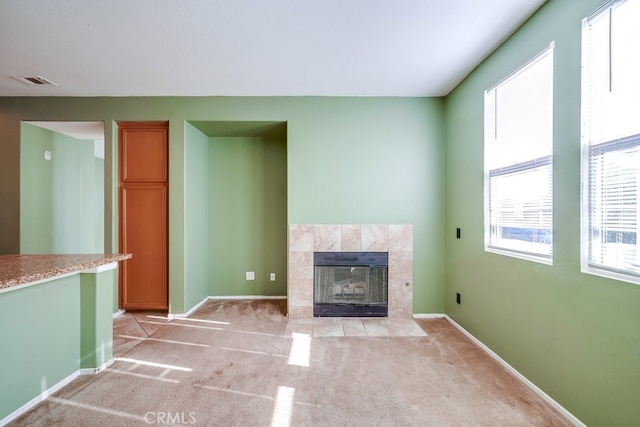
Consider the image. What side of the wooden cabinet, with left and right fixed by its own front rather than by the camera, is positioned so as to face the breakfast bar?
front

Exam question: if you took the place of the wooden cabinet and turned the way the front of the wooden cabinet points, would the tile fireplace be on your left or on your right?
on your left

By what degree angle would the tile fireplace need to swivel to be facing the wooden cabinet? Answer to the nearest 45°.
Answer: approximately 90° to its right

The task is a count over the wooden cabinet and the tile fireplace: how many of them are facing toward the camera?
2

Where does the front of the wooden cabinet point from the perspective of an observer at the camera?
facing the viewer

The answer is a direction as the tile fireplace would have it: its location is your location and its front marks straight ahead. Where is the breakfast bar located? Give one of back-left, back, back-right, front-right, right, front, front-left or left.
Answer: front-right

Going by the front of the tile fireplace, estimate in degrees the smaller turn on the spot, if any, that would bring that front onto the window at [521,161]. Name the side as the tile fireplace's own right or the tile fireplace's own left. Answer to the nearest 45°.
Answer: approximately 45° to the tile fireplace's own left

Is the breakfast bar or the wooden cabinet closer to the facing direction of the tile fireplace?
the breakfast bar

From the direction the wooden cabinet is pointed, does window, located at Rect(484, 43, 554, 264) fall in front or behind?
in front

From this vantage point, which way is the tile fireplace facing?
toward the camera
